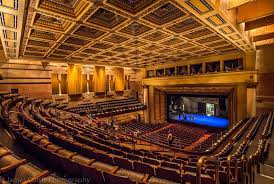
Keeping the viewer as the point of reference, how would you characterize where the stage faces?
facing the viewer and to the left of the viewer
